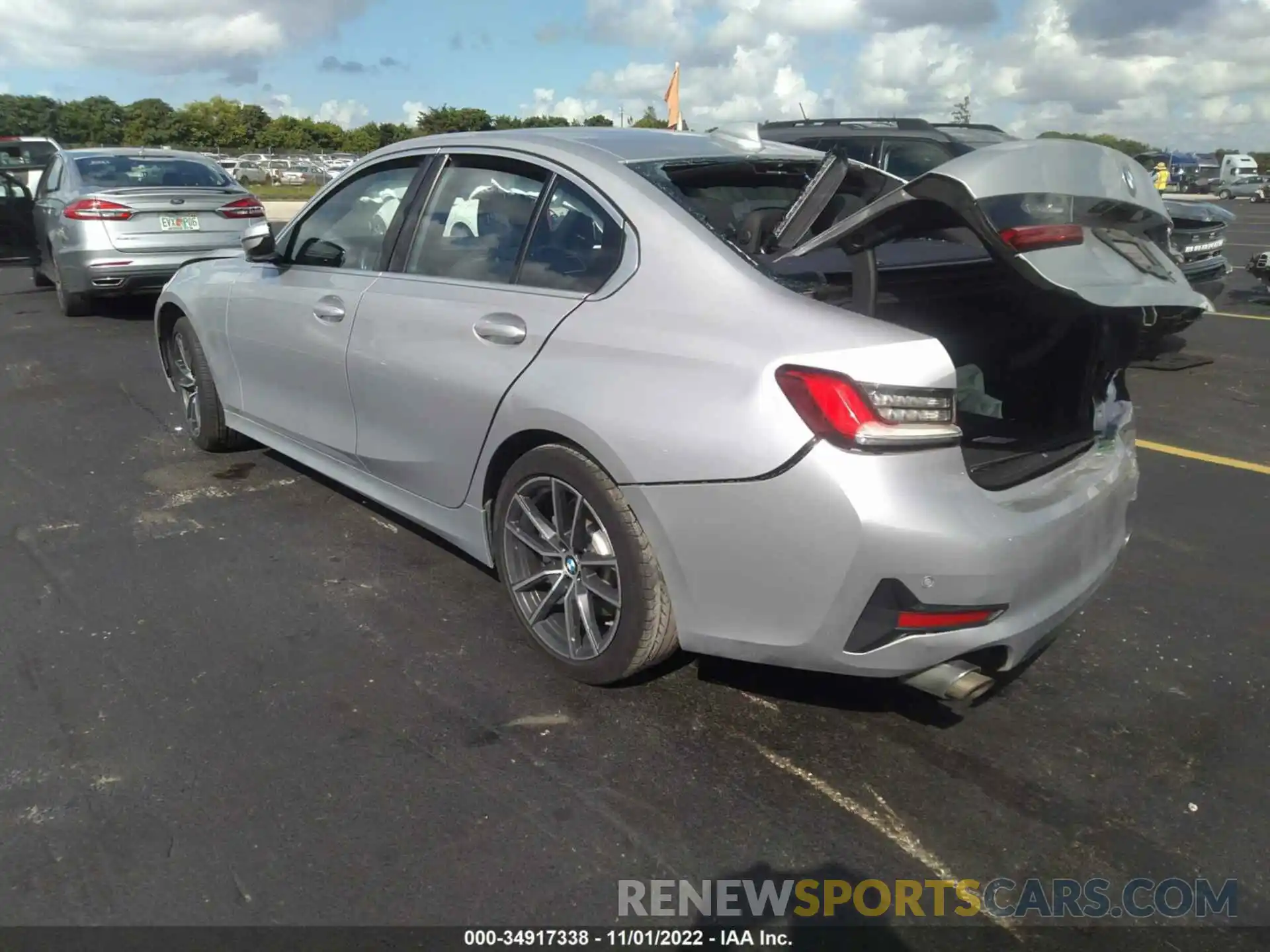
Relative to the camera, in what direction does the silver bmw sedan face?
facing away from the viewer and to the left of the viewer

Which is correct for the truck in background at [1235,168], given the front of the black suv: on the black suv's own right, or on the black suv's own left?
on the black suv's own left

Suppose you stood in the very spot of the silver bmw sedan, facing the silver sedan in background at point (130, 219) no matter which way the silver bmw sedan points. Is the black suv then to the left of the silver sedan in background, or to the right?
right

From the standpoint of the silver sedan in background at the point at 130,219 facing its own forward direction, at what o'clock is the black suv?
The black suv is roughly at 4 o'clock from the silver sedan in background.

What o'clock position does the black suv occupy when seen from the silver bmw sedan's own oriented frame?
The black suv is roughly at 2 o'clock from the silver bmw sedan.

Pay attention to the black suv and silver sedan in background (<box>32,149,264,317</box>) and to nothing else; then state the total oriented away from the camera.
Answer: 1

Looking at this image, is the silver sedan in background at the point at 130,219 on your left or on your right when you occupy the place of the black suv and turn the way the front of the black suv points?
on your right

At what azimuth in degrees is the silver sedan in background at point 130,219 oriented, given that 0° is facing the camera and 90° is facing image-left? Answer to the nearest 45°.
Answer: approximately 180°

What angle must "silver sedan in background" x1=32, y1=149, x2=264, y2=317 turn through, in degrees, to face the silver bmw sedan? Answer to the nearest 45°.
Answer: approximately 180°
